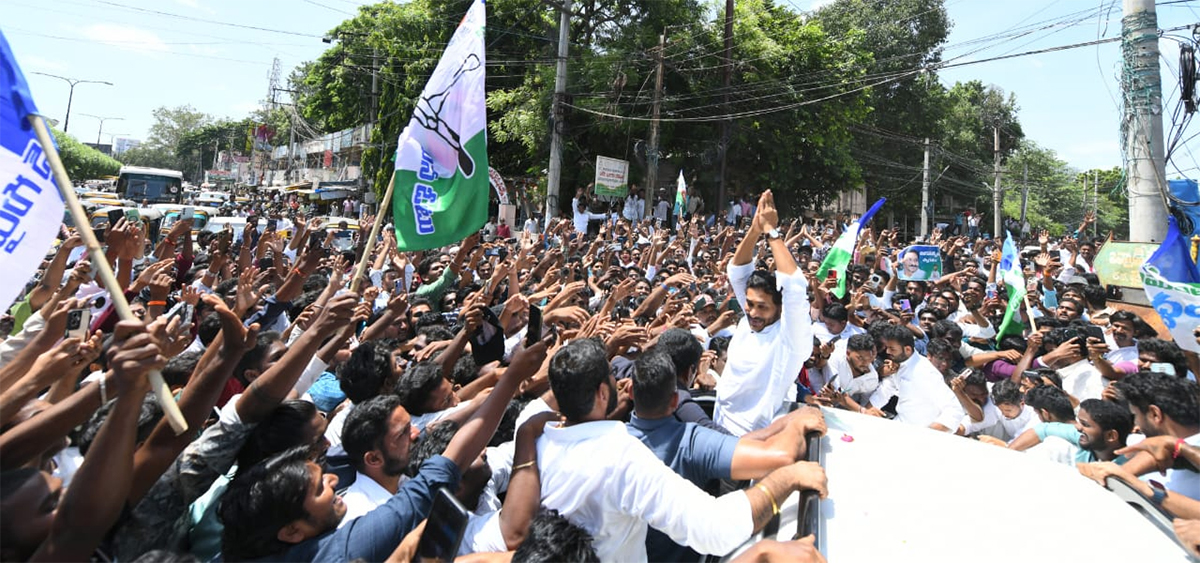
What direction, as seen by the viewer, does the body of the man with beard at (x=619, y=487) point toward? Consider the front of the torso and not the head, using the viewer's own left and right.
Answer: facing away from the viewer and to the right of the viewer

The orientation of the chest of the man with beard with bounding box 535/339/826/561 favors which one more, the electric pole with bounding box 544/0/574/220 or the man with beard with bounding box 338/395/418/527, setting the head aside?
the electric pole

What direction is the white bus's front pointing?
toward the camera

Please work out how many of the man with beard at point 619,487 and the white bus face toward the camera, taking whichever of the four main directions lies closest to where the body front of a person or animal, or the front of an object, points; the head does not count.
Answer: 1

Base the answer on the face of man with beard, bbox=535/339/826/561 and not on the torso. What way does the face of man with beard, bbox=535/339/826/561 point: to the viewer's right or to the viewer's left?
to the viewer's right

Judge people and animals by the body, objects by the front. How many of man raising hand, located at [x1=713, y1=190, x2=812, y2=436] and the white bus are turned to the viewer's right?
0

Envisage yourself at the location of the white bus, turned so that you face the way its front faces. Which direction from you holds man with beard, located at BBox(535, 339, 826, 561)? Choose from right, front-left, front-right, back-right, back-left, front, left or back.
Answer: front

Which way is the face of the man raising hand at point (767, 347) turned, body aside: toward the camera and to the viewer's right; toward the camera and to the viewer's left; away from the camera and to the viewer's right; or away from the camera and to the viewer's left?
toward the camera and to the viewer's left

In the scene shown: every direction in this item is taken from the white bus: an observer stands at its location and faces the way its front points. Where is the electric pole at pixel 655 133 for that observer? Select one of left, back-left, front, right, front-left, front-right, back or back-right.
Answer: front-left

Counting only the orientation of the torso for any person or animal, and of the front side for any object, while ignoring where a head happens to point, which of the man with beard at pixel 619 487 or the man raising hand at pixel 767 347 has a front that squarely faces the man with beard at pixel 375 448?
the man raising hand

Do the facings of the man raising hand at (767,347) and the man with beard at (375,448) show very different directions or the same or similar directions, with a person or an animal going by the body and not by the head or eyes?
very different directions

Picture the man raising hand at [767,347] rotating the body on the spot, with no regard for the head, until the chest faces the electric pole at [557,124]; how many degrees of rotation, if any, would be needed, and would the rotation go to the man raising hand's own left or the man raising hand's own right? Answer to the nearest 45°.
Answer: approximately 135° to the man raising hand's own right

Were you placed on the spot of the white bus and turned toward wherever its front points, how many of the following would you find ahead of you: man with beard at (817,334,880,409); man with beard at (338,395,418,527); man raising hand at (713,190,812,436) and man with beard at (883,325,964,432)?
4

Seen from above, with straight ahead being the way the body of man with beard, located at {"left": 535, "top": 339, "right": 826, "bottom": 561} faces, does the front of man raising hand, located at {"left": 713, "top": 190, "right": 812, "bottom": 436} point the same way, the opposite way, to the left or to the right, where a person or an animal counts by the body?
the opposite way
